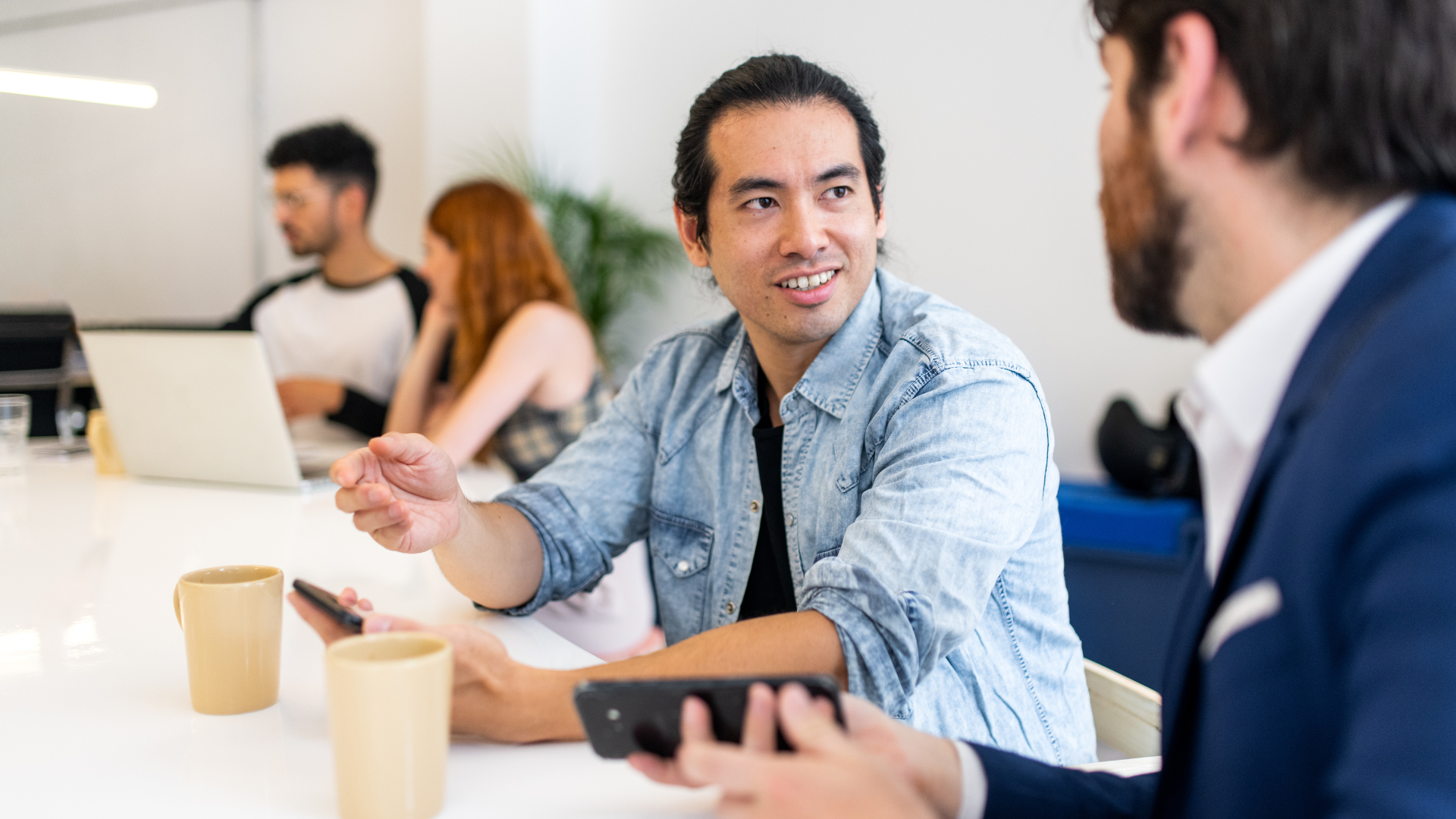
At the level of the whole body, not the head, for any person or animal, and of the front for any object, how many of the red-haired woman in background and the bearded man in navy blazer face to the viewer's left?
2

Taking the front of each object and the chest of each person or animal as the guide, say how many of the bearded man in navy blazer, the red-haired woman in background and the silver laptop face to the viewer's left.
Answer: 2

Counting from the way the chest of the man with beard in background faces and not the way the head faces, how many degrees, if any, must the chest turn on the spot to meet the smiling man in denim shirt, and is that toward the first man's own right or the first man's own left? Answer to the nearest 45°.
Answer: approximately 45° to the first man's own left

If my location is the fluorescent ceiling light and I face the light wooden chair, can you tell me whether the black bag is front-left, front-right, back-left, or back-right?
front-left

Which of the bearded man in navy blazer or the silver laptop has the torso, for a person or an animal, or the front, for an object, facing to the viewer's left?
the bearded man in navy blazer

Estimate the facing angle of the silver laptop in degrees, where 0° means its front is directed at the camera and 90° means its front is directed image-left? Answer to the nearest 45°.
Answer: approximately 225°

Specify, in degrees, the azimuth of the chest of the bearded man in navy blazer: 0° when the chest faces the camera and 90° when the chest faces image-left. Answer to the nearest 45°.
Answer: approximately 90°

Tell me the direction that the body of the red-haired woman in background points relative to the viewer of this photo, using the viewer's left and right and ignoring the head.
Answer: facing to the left of the viewer

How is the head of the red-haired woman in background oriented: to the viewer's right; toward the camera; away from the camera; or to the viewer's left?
to the viewer's left

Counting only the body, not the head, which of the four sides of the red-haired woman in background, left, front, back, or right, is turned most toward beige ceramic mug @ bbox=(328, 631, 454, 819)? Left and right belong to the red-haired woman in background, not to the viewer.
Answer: left
